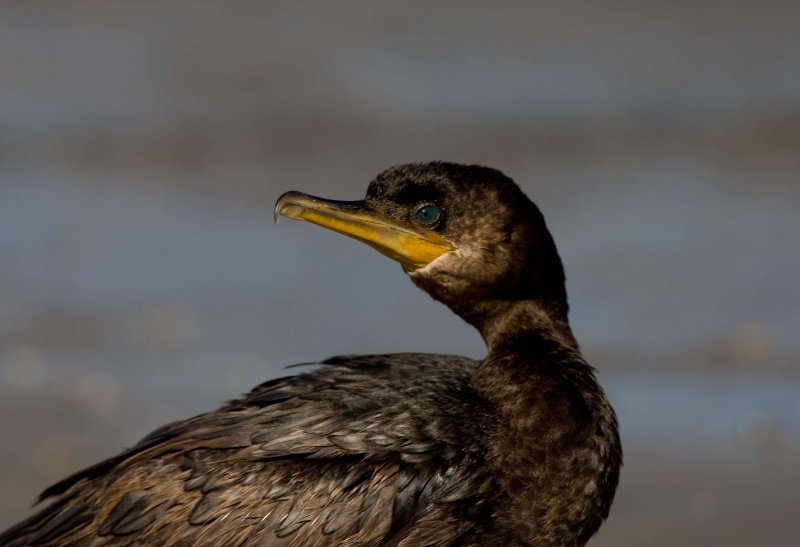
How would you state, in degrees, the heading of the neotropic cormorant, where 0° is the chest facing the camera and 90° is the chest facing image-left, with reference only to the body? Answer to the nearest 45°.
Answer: approximately 270°
